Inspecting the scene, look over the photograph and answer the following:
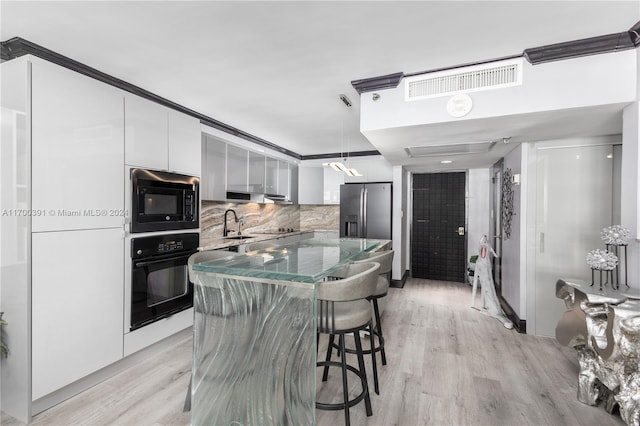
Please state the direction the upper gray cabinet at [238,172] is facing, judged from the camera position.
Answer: facing the viewer and to the right of the viewer

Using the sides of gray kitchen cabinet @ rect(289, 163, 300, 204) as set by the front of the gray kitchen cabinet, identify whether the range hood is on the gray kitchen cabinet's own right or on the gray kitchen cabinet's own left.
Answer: on the gray kitchen cabinet's own right

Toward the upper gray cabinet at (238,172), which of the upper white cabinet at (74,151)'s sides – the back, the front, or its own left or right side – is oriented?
left

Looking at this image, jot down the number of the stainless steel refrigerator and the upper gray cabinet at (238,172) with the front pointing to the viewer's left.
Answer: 0

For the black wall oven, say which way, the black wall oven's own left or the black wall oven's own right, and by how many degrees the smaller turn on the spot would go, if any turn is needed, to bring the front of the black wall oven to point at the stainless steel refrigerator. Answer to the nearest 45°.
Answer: approximately 45° to the black wall oven's own left

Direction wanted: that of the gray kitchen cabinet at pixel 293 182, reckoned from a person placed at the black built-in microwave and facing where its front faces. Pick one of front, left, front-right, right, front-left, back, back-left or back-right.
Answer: left

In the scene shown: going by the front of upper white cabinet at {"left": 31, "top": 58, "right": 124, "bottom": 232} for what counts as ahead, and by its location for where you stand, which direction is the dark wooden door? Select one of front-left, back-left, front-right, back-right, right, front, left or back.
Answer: front-left

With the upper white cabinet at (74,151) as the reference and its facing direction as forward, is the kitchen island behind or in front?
in front

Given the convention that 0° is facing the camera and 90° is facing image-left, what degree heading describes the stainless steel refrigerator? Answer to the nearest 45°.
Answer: approximately 0°

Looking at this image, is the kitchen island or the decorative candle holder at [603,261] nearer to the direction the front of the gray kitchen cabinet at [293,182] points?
the decorative candle holder

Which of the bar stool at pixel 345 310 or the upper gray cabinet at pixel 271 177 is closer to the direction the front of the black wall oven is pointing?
the bar stool

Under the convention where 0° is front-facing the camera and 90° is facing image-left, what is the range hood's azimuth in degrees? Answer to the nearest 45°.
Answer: approximately 315°

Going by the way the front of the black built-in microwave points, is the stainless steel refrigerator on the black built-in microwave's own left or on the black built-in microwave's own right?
on the black built-in microwave's own left
